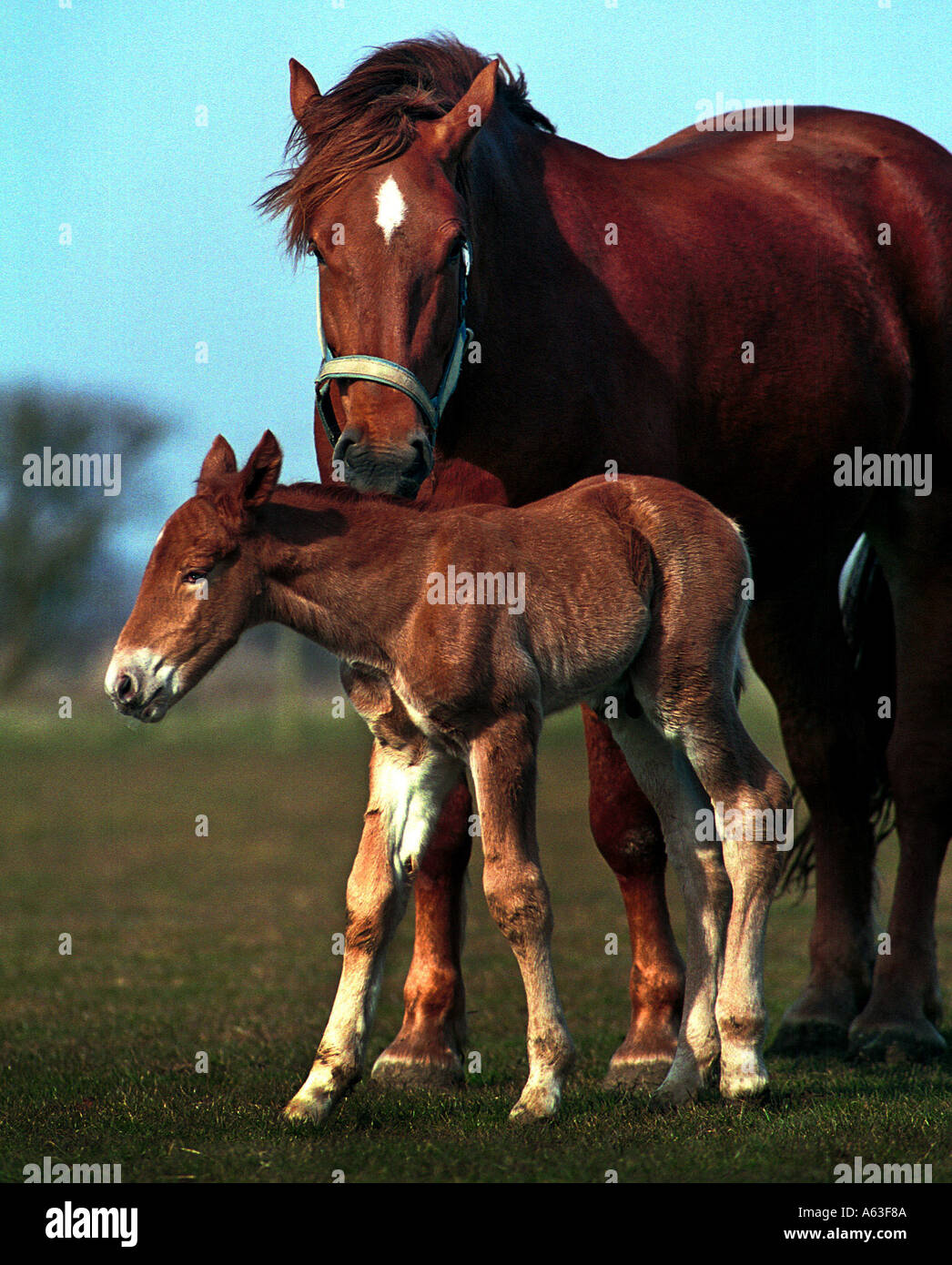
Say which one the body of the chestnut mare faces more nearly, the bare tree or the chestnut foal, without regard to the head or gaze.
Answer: the chestnut foal

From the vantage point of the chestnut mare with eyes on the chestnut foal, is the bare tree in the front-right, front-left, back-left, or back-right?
back-right

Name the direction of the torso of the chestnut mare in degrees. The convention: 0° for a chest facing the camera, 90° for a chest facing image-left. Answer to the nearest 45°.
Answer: approximately 45°

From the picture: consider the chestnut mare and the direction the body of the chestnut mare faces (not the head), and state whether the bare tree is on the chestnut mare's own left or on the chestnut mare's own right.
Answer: on the chestnut mare's own right
